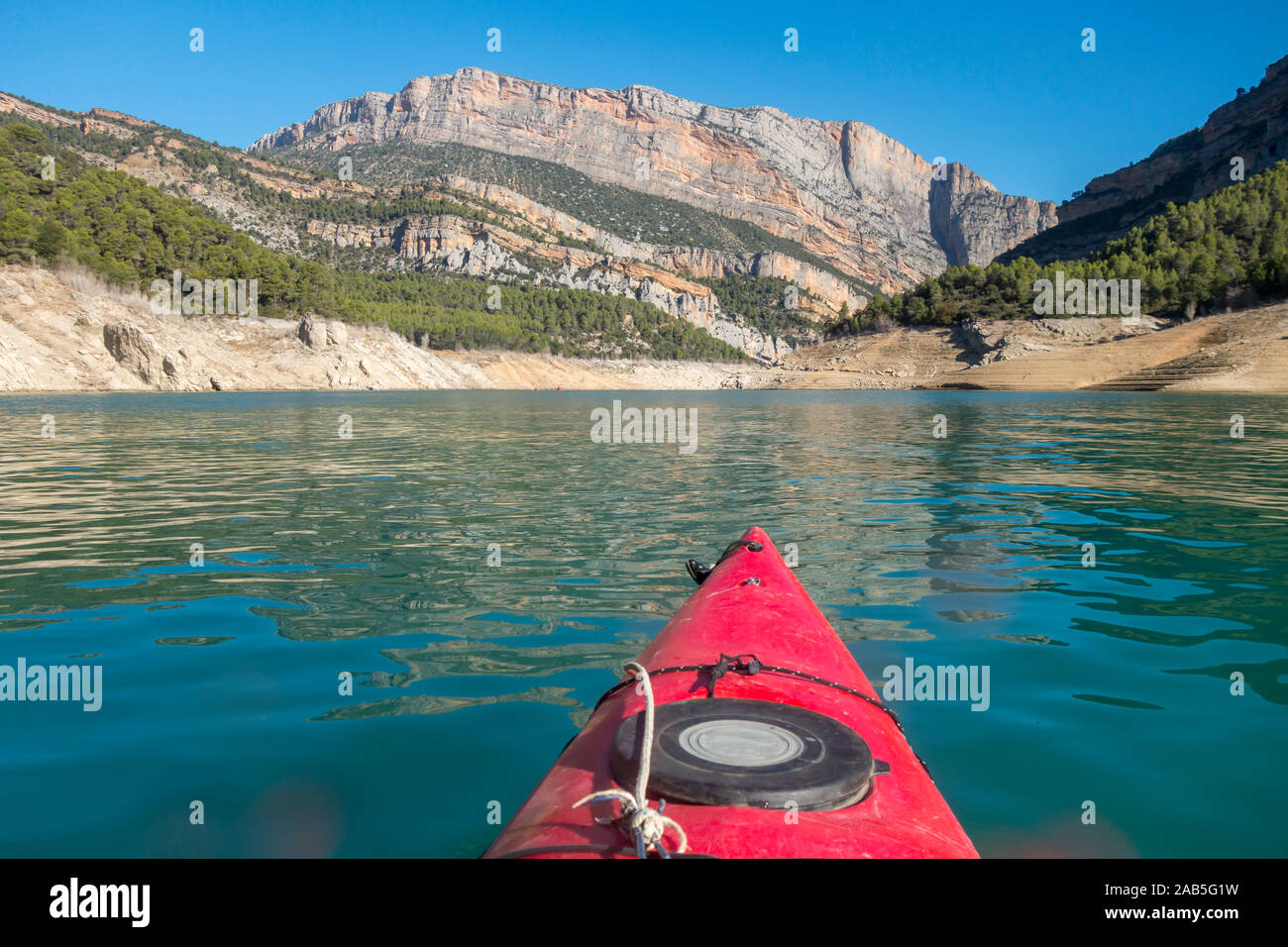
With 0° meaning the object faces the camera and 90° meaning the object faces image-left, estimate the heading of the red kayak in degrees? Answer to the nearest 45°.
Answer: approximately 180°
